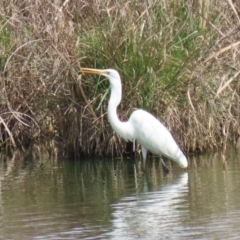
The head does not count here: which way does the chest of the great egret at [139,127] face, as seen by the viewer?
to the viewer's left
